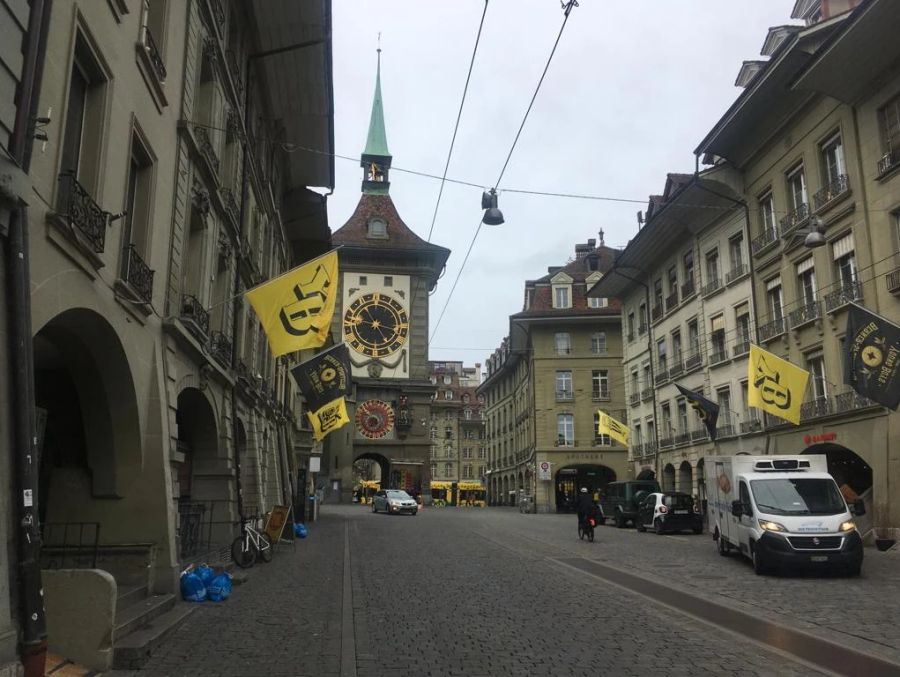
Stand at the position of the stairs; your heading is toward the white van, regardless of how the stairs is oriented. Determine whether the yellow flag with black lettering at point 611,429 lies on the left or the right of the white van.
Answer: left

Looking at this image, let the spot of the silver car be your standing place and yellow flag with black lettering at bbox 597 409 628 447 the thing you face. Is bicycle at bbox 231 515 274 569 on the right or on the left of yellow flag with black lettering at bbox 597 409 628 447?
right

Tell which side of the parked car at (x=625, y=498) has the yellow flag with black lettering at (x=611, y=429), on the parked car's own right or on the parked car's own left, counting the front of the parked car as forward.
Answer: on the parked car's own right

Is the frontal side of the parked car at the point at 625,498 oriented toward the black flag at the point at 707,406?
no

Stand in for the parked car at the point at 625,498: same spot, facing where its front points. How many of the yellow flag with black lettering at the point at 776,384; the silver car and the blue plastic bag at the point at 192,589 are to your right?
1

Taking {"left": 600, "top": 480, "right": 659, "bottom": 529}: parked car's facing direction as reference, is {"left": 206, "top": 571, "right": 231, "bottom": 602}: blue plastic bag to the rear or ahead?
ahead

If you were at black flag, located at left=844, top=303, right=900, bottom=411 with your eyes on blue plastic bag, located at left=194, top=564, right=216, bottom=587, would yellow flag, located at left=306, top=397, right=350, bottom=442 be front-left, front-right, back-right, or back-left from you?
front-right

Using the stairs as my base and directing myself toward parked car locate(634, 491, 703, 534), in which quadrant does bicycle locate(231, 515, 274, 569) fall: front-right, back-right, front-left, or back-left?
front-left
